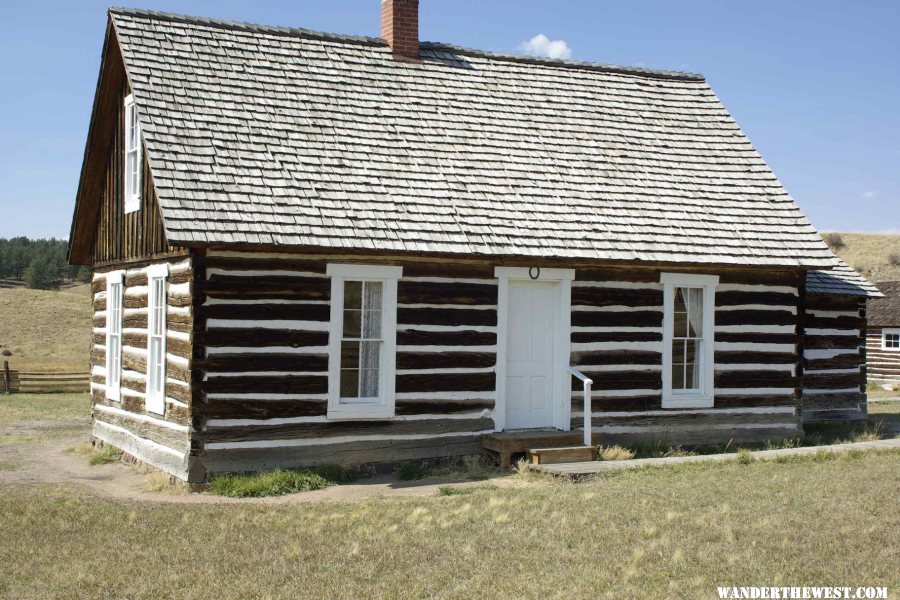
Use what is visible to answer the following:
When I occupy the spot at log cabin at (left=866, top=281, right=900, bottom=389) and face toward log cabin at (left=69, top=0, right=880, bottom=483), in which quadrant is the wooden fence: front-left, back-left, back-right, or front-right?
front-right

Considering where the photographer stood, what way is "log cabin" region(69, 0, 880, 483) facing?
facing the viewer and to the right of the viewer

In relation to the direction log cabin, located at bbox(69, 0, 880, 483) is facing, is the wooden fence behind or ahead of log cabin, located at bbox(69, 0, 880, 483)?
behind

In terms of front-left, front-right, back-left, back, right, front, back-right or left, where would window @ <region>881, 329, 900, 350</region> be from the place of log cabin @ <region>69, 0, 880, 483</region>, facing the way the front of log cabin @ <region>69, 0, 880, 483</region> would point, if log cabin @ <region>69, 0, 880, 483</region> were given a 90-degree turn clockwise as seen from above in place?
back

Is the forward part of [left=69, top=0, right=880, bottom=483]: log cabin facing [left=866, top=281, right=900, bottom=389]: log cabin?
no
